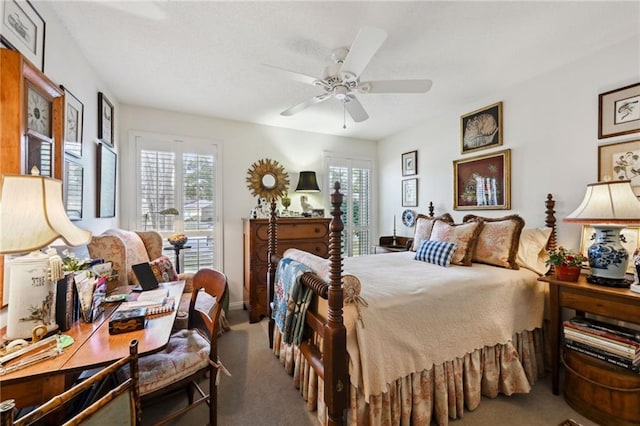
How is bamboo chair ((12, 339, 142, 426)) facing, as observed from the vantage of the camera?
facing away from the viewer and to the left of the viewer

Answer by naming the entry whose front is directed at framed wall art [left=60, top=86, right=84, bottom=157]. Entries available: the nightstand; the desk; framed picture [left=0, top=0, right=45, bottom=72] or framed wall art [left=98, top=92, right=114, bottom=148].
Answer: the nightstand

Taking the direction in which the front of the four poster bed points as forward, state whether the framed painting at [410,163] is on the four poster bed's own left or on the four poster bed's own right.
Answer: on the four poster bed's own right

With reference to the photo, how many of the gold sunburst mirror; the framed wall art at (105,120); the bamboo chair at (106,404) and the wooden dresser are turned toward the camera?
2

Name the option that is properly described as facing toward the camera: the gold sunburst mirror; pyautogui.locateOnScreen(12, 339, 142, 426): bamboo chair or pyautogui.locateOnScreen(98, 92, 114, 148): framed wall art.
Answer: the gold sunburst mirror

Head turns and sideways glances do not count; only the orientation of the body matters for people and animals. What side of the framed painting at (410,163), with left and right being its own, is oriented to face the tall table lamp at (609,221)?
left

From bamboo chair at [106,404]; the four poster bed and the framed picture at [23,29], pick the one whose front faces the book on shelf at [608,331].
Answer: the framed picture

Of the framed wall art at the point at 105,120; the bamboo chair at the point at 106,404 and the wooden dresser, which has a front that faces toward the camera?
the wooden dresser

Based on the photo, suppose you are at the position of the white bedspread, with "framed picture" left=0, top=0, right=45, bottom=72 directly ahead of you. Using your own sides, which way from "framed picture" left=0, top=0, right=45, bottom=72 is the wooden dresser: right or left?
right

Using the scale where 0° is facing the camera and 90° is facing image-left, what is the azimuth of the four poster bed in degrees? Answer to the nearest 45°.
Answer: approximately 45°

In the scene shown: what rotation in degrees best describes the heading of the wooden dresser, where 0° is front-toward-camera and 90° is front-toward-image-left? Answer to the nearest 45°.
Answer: approximately 0°

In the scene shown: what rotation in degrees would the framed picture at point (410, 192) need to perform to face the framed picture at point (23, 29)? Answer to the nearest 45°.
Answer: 0° — it already faces it

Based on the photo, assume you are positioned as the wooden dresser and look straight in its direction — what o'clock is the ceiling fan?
The ceiling fan is roughly at 11 o'clock from the wooden dresser.
